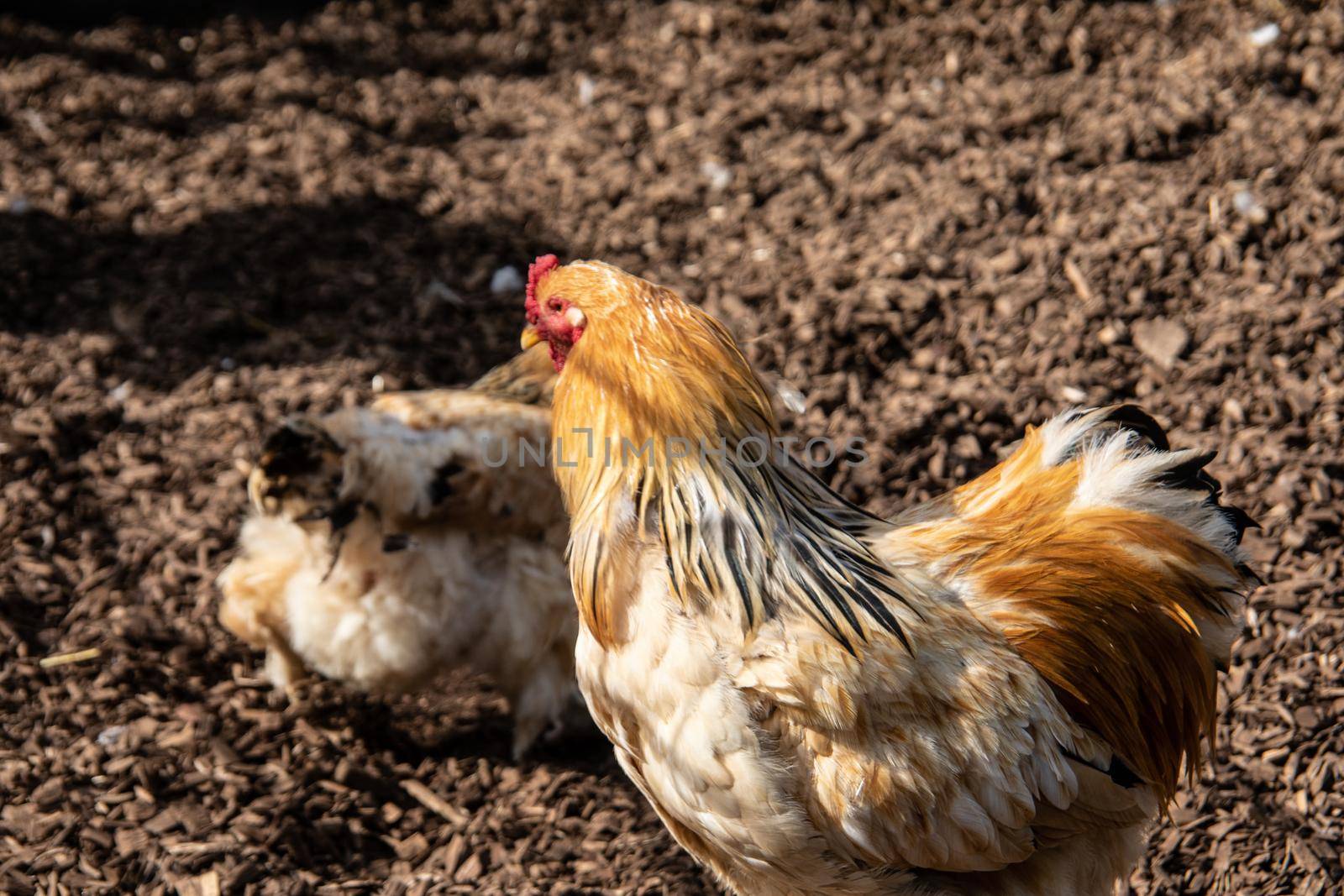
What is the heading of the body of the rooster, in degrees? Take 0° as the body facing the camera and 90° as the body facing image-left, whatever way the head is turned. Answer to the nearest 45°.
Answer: approximately 90°

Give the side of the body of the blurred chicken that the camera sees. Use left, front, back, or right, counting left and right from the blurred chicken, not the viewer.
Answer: right

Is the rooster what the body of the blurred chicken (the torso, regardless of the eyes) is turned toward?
no
